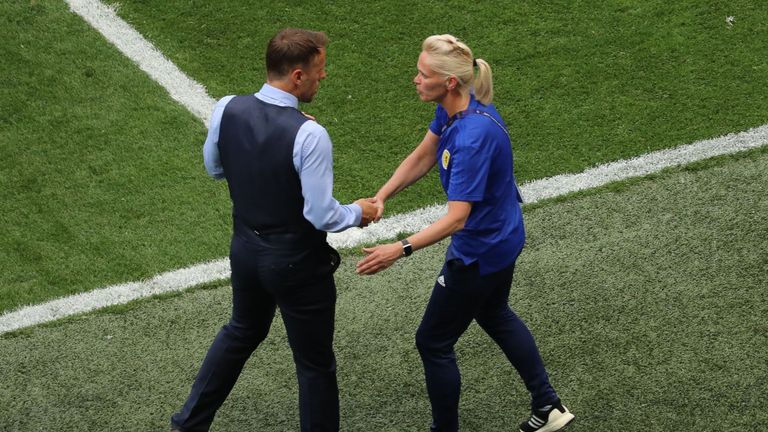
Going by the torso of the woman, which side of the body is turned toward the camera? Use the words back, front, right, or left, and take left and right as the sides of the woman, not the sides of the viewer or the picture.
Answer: left

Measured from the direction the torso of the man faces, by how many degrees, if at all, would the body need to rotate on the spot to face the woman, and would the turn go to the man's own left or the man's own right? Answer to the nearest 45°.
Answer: approximately 45° to the man's own right

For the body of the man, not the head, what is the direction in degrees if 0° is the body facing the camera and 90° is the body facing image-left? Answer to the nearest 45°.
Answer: approximately 225°

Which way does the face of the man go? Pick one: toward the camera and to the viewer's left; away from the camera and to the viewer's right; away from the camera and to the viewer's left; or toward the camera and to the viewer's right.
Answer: away from the camera and to the viewer's right

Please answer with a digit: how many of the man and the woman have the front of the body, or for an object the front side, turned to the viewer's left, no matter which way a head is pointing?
1

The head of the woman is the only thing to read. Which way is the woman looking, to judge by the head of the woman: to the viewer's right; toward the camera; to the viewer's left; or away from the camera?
to the viewer's left

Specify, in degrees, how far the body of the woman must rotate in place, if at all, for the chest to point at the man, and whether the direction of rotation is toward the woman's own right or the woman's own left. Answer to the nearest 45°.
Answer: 0° — they already face them
